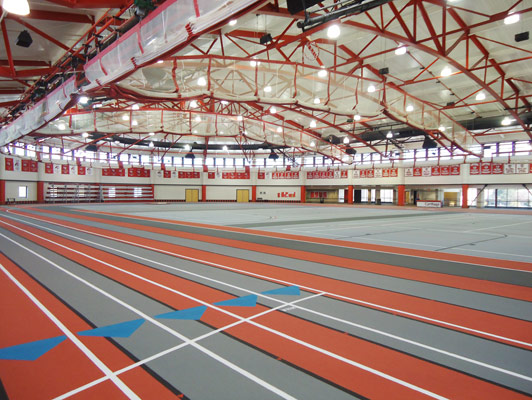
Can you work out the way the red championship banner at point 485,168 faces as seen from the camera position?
facing the viewer

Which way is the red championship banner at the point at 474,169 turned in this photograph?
toward the camera

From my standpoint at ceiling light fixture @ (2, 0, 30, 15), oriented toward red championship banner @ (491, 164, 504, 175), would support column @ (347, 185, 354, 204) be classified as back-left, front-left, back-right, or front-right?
front-left

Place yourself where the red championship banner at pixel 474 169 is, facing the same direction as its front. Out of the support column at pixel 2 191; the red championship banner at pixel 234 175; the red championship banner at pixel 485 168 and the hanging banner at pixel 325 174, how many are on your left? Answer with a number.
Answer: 1

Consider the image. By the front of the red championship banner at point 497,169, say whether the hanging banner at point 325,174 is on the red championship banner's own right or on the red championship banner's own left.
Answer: on the red championship banner's own right

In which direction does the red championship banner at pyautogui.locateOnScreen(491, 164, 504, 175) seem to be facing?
toward the camera

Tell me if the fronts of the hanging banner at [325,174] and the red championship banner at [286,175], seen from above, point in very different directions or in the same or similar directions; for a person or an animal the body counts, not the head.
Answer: same or similar directions

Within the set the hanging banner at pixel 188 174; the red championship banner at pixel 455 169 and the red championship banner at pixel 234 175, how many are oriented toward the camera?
3

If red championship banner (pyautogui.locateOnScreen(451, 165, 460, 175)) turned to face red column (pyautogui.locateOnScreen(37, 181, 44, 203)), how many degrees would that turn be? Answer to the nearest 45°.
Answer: approximately 45° to its right

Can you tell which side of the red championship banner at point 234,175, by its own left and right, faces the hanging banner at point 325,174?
left

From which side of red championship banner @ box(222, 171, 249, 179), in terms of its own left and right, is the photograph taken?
front
